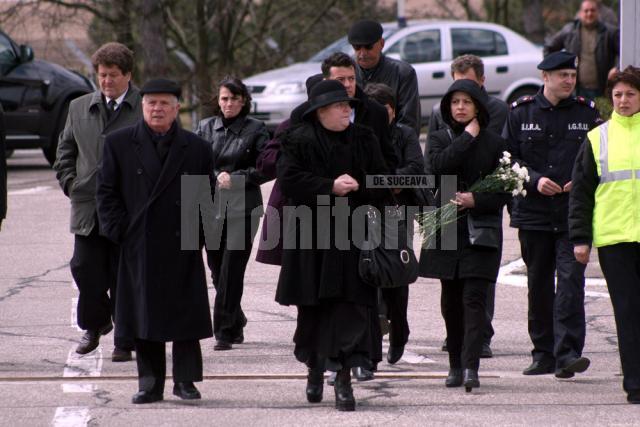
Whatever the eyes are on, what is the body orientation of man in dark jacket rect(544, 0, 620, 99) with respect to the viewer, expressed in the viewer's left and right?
facing the viewer

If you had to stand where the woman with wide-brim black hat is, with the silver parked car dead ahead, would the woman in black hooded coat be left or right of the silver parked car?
right

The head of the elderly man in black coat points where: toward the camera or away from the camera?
toward the camera

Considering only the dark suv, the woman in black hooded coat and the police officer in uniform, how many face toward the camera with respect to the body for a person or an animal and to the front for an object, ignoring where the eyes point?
2

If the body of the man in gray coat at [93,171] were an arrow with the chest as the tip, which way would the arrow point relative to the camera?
toward the camera

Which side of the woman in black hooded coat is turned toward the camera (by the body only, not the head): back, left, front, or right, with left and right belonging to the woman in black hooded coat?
front

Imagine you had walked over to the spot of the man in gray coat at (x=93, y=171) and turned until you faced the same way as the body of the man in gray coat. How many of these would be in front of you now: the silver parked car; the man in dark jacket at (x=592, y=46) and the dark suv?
0

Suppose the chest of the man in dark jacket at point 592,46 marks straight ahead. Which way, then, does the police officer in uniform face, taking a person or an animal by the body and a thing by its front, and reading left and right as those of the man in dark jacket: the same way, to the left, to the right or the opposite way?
the same way

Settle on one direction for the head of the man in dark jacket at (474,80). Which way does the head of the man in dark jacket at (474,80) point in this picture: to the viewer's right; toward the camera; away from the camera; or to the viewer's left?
toward the camera

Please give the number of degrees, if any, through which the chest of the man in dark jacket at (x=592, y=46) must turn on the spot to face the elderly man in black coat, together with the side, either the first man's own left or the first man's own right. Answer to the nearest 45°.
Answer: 0° — they already face them

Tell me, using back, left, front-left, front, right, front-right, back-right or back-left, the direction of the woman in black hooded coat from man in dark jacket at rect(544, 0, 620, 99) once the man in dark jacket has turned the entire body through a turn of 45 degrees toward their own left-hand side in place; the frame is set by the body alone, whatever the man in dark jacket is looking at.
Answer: front-right

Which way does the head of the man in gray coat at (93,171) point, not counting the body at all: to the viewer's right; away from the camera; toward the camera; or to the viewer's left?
toward the camera

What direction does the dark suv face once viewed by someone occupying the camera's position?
facing to the right of the viewer
